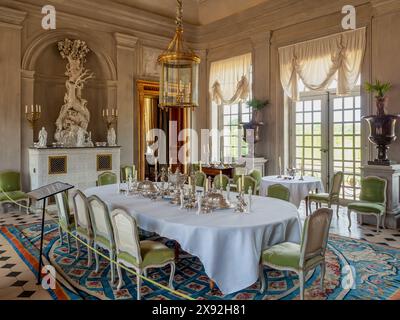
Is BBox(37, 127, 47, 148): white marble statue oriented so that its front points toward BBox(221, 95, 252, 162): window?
no

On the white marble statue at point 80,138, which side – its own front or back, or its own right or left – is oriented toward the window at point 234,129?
left

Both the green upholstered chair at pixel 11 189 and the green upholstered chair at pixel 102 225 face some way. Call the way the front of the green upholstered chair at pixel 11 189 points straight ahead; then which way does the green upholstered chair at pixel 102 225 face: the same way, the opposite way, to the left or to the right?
to the left

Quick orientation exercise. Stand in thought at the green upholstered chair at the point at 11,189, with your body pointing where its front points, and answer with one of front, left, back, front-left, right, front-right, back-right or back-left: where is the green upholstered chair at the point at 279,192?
front

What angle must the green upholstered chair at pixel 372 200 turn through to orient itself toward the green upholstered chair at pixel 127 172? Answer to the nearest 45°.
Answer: approximately 45° to its right

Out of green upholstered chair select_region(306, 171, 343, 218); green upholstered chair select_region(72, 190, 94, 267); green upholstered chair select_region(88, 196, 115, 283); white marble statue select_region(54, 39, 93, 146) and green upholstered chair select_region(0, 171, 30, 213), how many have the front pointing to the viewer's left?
1

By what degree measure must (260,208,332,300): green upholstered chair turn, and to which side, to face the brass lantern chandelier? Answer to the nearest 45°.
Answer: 0° — it already faces it

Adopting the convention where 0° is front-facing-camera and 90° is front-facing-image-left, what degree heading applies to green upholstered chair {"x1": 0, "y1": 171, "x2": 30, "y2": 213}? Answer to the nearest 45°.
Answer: approximately 315°

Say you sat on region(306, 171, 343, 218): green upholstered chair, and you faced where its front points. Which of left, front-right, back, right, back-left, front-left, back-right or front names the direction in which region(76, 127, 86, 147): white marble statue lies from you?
front

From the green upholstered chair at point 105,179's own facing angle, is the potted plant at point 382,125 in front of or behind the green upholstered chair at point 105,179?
in front

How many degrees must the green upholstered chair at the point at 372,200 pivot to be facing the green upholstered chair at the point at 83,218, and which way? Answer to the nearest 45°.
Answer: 0° — it already faces it

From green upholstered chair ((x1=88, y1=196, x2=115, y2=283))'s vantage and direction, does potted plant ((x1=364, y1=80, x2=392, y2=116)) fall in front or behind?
in front

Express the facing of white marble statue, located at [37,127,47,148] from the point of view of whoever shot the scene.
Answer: facing the viewer

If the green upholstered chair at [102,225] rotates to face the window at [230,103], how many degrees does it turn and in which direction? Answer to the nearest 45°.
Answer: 0° — it already faces it

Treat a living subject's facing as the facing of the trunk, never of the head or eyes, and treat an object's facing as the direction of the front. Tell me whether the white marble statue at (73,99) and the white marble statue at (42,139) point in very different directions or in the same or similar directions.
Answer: same or similar directions

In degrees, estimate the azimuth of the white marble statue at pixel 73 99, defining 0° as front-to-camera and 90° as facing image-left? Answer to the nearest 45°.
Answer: approximately 0°

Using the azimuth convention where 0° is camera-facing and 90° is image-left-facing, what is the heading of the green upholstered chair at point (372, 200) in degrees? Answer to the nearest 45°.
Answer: approximately 45°

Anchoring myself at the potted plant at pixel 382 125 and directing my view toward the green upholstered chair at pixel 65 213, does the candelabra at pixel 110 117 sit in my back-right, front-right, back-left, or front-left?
front-right

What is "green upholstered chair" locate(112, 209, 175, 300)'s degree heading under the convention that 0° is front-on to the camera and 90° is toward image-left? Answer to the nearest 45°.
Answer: approximately 225°

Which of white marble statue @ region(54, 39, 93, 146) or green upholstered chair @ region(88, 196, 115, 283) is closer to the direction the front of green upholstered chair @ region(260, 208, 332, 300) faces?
the white marble statue
